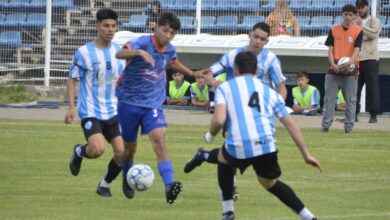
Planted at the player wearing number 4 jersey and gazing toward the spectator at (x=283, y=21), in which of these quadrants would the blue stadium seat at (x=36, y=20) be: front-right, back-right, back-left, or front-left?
front-left

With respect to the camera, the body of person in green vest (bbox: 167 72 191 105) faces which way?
toward the camera

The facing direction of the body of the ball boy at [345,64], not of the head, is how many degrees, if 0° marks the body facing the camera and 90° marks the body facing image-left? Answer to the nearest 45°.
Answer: approximately 0°

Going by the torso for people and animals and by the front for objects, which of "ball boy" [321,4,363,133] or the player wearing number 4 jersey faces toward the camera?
the ball boy

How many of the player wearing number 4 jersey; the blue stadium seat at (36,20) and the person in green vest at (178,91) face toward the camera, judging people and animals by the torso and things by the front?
2

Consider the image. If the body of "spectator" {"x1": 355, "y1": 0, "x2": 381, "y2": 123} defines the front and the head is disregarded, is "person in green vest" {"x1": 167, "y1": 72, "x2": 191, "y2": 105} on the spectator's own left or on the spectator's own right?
on the spectator's own right

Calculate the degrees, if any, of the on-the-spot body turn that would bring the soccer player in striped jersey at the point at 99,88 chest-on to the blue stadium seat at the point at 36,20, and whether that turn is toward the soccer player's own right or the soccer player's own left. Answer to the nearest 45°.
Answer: approximately 135° to the soccer player's own left

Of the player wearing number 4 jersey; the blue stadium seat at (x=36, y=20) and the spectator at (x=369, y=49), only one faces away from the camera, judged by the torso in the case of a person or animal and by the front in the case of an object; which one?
the player wearing number 4 jersey

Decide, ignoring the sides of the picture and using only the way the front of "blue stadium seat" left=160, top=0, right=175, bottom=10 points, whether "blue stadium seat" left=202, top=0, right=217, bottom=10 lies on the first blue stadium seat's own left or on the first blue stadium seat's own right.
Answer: on the first blue stadium seat's own left

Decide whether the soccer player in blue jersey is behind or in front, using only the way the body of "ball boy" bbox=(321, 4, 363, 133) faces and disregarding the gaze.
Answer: in front

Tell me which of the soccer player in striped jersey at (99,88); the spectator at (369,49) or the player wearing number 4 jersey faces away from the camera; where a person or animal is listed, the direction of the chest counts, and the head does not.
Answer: the player wearing number 4 jersey

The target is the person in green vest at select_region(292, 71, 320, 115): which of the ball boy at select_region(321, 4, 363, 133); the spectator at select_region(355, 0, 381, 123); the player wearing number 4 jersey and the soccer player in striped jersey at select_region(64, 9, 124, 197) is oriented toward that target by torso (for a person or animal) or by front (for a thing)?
the player wearing number 4 jersey

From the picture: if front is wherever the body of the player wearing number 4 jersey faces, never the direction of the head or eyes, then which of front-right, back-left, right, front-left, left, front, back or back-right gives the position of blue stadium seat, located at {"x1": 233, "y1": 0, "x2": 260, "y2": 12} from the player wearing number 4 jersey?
front

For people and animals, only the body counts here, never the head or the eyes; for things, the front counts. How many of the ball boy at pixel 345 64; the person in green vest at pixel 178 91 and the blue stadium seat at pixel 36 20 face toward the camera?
3

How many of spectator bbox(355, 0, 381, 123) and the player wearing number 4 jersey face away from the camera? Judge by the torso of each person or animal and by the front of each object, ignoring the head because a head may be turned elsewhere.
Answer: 1

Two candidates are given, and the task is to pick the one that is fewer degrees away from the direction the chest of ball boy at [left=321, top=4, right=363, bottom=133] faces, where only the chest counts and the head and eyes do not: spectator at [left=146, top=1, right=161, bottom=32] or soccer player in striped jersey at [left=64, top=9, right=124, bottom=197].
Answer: the soccer player in striped jersey

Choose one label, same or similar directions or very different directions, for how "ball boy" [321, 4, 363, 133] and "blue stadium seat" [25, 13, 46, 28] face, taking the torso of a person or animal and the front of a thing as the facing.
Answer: same or similar directions

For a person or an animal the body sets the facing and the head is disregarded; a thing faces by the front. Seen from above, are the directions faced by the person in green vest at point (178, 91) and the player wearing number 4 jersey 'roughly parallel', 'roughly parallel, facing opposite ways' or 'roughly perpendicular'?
roughly parallel, facing opposite ways

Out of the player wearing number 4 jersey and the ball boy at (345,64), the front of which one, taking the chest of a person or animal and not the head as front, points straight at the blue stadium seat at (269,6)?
the player wearing number 4 jersey

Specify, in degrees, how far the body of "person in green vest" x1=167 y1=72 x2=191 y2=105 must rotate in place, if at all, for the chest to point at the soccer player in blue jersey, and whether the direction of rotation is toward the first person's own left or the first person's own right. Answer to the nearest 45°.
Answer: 0° — they already face them

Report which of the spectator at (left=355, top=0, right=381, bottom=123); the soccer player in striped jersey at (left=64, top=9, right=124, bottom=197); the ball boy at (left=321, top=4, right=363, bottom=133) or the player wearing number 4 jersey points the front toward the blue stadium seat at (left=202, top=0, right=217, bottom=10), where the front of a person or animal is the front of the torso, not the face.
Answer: the player wearing number 4 jersey
